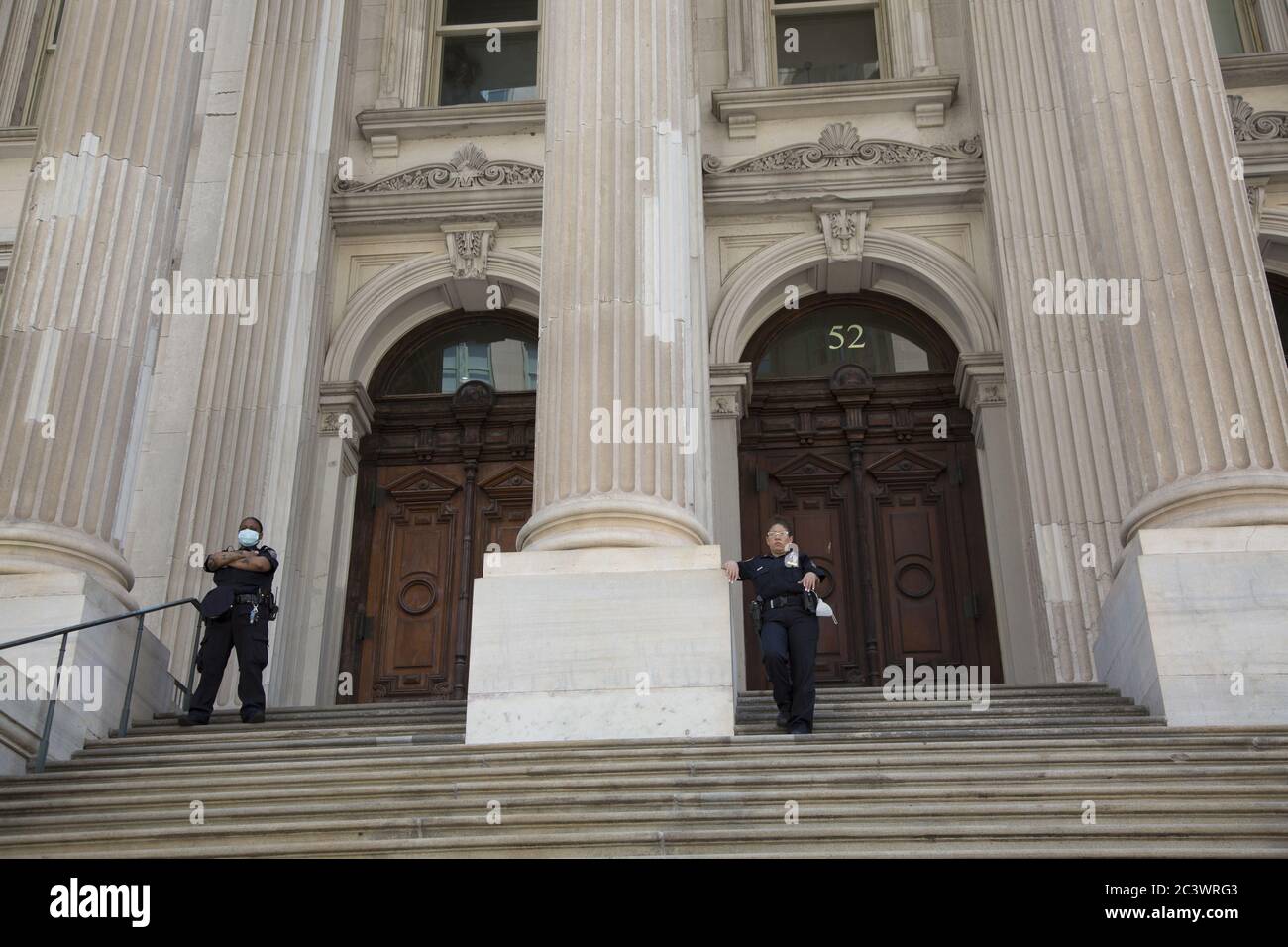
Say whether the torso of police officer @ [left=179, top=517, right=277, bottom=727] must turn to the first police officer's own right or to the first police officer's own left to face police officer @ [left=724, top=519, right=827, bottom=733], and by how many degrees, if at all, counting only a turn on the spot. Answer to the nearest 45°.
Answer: approximately 45° to the first police officer's own left

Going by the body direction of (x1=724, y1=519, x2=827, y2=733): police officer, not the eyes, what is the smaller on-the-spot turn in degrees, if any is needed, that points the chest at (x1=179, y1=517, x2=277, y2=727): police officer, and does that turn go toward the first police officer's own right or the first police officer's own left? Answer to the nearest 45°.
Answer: approximately 90° to the first police officer's own right

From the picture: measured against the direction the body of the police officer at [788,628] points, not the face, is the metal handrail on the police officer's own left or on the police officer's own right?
on the police officer's own right

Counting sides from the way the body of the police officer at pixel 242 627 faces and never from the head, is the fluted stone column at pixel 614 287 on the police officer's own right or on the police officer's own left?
on the police officer's own left

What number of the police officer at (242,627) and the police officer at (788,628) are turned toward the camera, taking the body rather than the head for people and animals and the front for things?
2

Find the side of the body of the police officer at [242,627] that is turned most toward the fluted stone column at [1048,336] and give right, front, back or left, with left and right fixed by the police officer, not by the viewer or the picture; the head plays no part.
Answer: left

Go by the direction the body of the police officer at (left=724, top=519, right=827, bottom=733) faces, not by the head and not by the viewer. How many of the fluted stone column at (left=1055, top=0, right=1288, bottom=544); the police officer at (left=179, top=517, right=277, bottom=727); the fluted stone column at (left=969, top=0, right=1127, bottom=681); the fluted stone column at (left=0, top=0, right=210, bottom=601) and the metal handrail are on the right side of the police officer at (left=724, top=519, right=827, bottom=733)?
3
